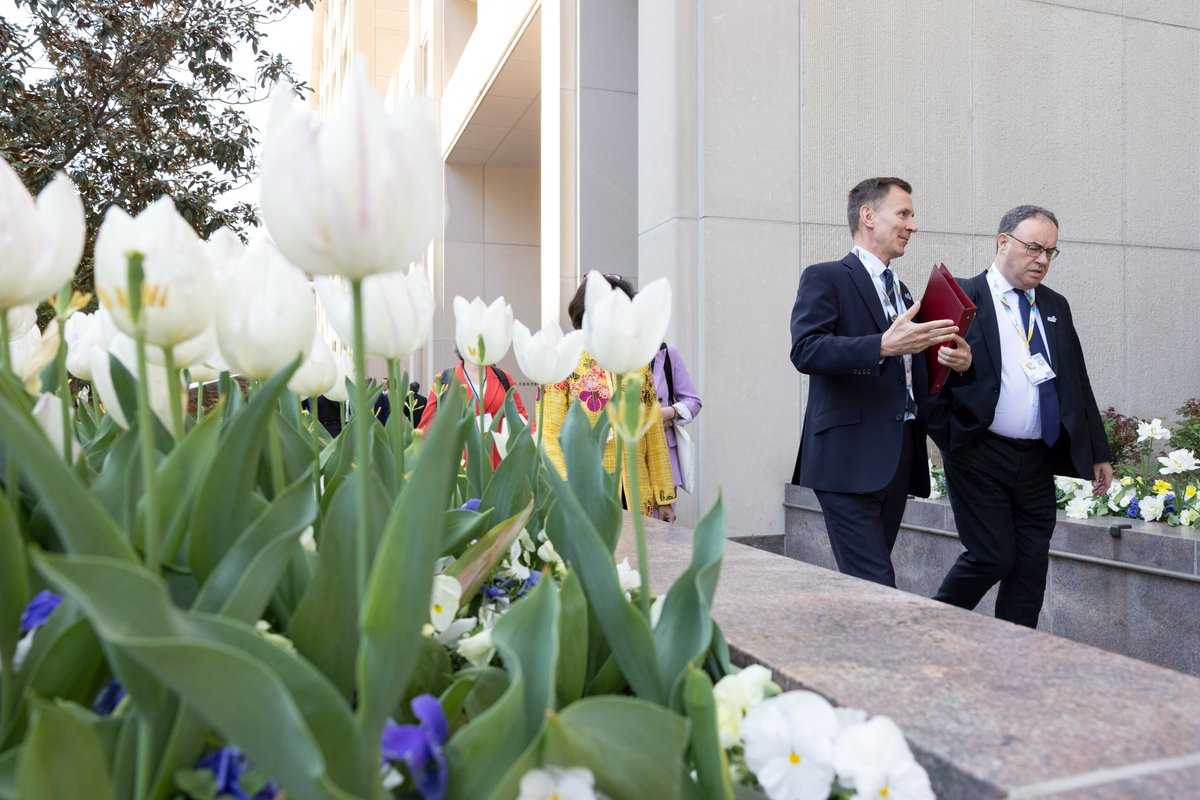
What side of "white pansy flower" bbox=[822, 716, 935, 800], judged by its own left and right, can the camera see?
front

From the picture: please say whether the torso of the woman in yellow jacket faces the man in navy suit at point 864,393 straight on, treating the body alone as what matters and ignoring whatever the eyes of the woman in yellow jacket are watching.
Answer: no

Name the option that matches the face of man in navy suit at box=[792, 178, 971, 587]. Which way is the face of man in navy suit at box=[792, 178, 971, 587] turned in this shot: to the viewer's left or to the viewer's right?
to the viewer's right

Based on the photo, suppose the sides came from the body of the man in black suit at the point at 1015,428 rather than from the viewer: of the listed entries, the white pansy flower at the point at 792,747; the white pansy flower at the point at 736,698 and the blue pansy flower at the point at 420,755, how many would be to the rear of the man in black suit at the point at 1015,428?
0

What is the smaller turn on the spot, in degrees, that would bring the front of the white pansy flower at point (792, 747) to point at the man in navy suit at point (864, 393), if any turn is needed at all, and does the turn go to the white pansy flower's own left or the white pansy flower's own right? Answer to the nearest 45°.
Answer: approximately 180°

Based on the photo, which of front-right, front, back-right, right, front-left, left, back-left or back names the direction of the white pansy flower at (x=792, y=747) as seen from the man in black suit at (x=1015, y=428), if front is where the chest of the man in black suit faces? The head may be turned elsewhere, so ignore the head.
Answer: front-right

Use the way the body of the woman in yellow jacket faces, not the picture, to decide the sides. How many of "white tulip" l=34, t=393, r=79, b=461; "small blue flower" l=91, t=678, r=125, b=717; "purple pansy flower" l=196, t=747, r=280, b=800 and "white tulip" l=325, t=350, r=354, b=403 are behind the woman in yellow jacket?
0

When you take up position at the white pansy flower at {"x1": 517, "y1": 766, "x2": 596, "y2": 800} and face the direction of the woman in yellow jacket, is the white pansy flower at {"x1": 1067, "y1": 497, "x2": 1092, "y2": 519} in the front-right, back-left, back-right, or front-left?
front-right

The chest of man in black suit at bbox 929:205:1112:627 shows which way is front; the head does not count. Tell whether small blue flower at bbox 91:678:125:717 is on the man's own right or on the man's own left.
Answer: on the man's own right

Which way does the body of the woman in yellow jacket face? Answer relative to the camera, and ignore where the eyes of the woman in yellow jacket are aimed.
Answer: toward the camera

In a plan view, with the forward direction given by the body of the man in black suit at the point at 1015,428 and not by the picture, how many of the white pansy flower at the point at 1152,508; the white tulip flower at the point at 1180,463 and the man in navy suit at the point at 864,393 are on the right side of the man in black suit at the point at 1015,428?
1

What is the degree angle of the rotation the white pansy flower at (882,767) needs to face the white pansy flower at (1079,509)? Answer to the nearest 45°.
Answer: approximately 180°
